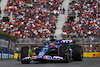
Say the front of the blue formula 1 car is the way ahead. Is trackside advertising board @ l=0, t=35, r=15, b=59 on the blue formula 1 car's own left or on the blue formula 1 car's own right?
on the blue formula 1 car's own right

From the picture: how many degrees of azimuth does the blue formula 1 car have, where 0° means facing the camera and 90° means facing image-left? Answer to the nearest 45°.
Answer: approximately 45°
